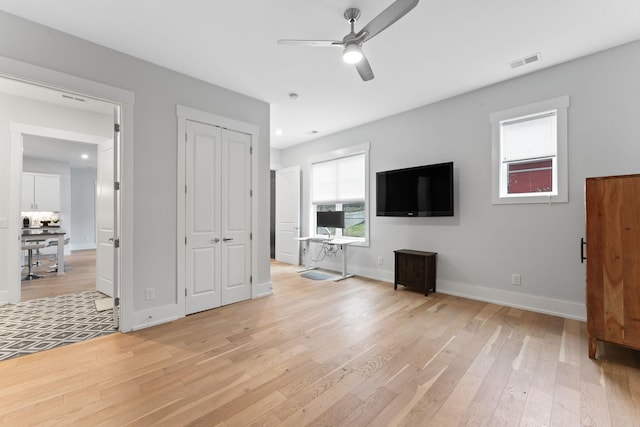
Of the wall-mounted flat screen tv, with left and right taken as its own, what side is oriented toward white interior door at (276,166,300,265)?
right

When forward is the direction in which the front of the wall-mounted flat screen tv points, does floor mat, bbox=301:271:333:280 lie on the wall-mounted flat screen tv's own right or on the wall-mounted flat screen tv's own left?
on the wall-mounted flat screen tv's own right

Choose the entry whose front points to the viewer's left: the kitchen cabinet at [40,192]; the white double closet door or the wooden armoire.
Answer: the wooden armoire

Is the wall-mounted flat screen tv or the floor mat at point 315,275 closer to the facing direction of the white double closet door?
the wall-mounted flat screen tv

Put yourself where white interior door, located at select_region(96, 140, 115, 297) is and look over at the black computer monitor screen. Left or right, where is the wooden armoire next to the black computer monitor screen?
right

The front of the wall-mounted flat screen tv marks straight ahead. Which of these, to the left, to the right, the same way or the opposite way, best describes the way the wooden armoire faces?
to the right

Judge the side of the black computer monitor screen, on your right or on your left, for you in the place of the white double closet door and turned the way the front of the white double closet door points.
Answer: on your left

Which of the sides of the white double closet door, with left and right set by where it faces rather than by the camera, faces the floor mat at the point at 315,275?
left

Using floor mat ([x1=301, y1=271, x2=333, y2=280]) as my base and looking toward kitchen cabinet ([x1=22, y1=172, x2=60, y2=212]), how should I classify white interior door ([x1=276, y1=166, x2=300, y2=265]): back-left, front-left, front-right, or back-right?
front-right

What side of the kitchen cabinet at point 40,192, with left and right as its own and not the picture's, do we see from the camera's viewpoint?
front

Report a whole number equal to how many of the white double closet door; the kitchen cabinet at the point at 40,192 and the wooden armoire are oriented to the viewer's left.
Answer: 1

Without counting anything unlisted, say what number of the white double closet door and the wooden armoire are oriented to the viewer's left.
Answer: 1

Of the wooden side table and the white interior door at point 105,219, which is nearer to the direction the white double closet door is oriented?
the wooden side table

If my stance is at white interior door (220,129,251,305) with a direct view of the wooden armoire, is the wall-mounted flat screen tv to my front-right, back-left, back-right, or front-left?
front-left

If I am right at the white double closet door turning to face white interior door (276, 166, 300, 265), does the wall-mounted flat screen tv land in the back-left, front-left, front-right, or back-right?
front-right

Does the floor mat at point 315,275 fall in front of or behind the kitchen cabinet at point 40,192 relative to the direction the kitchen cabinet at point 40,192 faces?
in front

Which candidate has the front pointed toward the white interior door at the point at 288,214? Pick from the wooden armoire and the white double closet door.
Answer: the wooden armoire

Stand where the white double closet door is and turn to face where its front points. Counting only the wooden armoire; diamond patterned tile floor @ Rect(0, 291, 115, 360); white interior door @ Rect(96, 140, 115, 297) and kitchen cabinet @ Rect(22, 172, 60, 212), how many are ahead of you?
1

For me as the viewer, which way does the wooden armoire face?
facing to the left of the viewer

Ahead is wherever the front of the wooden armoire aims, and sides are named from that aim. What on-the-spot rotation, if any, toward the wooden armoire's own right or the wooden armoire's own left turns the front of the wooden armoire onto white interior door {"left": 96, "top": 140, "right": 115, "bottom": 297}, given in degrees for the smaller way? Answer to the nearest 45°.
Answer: approximately 45° to the wooden armoire's own left

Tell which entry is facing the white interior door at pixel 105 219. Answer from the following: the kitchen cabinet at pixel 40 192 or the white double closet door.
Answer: the kitchen cabinet

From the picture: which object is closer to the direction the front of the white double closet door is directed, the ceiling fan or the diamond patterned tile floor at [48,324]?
the ceiling fan

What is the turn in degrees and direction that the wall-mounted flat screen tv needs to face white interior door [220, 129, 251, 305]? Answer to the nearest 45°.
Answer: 0° — it already faces it
